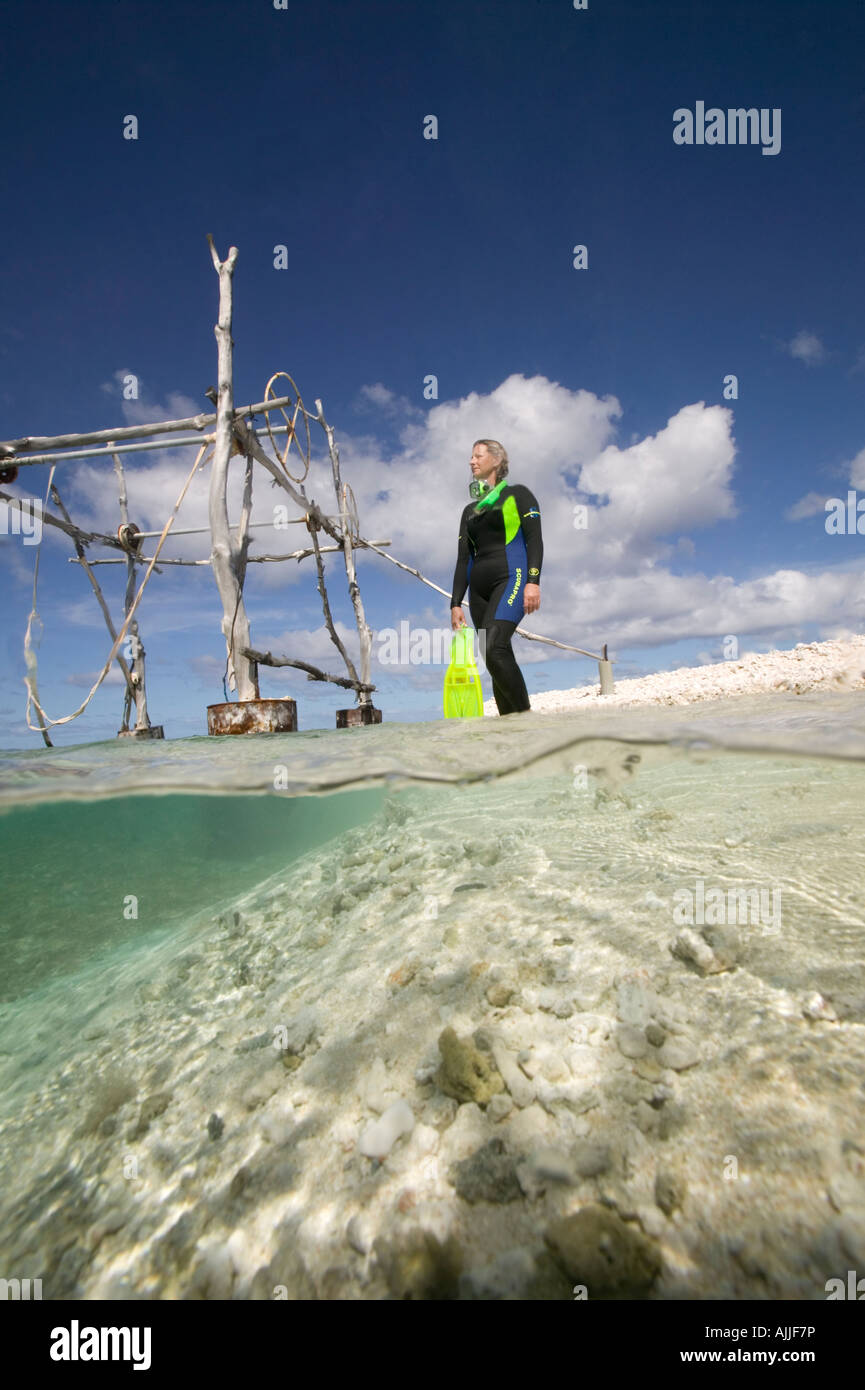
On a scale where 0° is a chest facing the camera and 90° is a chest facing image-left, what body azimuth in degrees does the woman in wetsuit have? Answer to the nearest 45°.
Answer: approximately 45°

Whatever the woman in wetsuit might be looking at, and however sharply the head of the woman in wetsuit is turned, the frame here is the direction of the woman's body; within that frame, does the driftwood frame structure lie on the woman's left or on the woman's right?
on the woman's right

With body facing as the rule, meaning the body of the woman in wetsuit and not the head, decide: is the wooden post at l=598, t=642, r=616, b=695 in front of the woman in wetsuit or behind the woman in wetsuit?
behind

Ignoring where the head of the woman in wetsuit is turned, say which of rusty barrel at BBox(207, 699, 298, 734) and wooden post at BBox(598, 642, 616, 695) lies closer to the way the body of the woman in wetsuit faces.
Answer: the rusty barrel

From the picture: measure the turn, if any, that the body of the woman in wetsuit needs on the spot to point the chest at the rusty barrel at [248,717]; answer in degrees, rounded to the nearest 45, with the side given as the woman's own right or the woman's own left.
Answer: approximately 45° to the woman's own right
